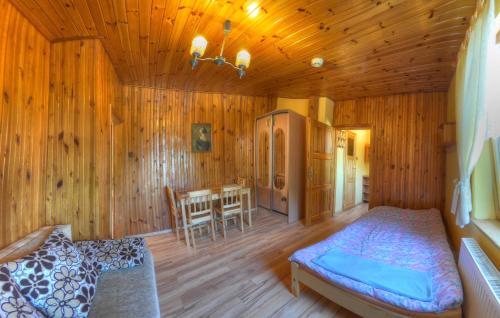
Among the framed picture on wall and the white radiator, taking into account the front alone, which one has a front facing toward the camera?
the framed picture on wall

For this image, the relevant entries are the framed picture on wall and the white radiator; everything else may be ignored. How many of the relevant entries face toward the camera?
1

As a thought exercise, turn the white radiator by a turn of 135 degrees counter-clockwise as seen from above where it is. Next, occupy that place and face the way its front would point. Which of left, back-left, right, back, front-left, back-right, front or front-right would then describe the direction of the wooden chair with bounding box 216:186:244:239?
back-right

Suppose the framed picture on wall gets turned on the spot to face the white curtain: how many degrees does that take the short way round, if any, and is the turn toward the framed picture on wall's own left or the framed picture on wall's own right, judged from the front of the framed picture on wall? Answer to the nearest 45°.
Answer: approximately 45° to the framed picture on wall's own left

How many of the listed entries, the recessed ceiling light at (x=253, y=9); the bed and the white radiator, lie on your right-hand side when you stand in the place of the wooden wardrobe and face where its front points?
0

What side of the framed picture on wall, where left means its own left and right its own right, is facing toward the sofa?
front

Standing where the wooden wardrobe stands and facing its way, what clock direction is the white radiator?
The white radiator is roughly at 10 o'clock from the wooden wardrobe.

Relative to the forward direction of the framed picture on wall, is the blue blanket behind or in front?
in front

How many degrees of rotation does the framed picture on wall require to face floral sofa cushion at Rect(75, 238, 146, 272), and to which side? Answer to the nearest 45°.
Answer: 0° — it already faces it

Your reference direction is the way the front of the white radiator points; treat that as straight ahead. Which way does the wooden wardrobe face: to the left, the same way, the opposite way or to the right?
to the left

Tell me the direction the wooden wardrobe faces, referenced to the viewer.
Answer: facing the viewer and to the left of the viewer

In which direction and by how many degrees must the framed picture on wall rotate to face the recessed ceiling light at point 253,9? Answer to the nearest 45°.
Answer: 0° — it already faces it

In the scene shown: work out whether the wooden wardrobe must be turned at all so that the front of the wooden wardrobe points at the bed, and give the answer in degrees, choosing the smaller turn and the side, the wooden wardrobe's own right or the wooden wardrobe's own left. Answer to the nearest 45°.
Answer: approximately 45° to the wooden wardrobe's own left

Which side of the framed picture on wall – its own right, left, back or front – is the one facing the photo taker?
front

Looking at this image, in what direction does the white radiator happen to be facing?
to the viewer's left
